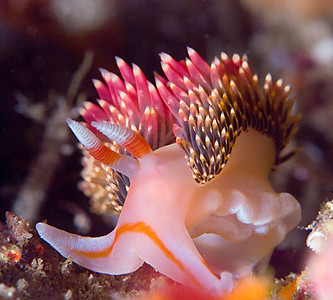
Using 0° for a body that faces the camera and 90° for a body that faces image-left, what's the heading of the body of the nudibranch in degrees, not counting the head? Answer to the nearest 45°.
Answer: approximately 45°
